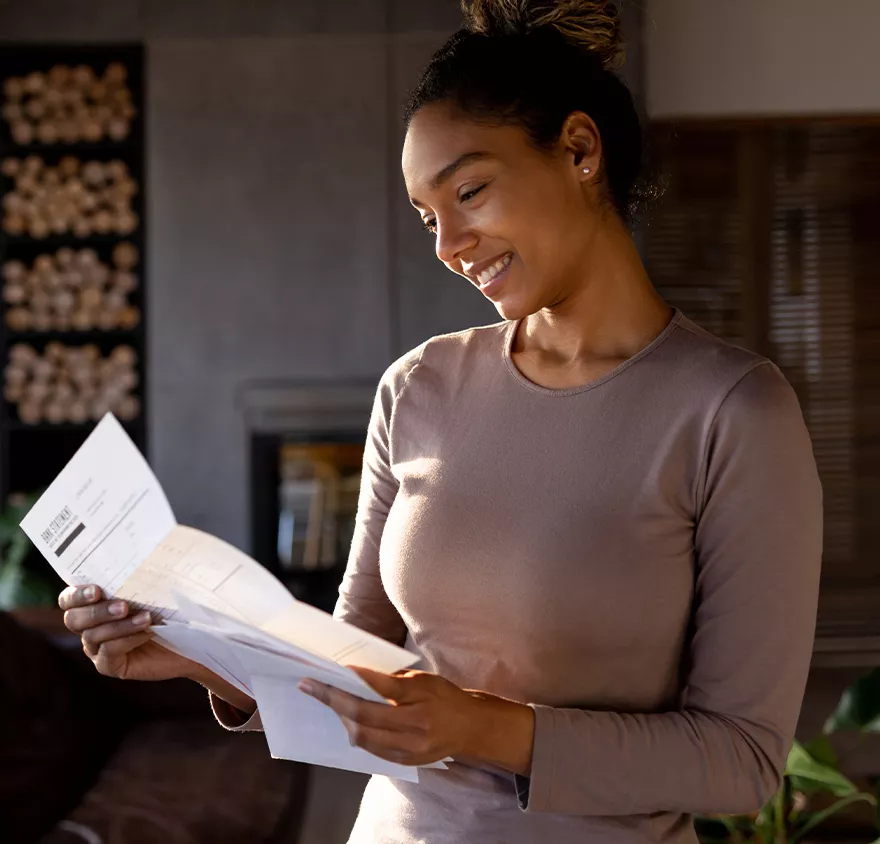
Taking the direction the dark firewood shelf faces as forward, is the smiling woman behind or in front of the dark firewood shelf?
in front

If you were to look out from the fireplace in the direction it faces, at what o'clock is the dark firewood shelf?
The dark firewood shelf is roughly at 4 o'clock from the fireplace.

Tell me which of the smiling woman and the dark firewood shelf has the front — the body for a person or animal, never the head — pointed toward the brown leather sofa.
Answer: the dark firewood shelf

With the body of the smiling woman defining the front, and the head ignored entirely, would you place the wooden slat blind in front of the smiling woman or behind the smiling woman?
behind

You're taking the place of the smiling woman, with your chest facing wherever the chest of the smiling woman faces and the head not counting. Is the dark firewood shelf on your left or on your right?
on your right

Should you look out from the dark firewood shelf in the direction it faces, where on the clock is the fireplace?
The fireplace is roughly at 10 o'clock from the dark firewood shelf.

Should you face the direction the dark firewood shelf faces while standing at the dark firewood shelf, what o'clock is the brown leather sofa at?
The brown leather sofa is roughly at 12 o'clock from the dark firewood shelf.

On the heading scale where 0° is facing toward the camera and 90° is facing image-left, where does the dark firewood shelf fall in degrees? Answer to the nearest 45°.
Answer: approximately 0°

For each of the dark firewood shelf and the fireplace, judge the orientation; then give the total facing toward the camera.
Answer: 2
